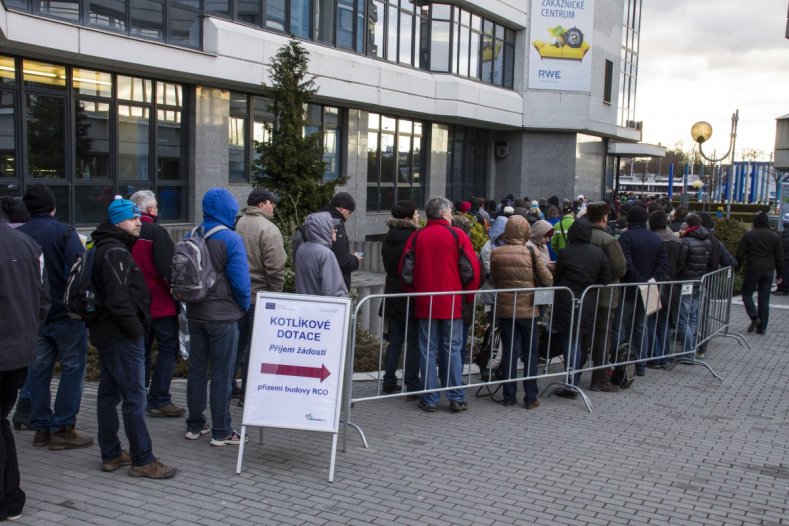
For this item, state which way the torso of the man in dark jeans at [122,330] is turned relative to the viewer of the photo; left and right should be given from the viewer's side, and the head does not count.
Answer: facing to the right of the viewer

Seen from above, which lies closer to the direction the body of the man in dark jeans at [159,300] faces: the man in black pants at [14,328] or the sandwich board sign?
the sandwich board sign

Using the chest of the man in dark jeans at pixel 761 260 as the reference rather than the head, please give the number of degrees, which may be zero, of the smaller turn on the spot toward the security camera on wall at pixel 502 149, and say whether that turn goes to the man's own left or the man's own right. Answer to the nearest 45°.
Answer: approximately 45° to the man's own left

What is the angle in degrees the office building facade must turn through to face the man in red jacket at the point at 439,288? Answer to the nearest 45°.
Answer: approximately 45° to its right

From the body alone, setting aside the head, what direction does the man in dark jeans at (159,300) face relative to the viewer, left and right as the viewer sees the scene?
facing to the right of the viewer

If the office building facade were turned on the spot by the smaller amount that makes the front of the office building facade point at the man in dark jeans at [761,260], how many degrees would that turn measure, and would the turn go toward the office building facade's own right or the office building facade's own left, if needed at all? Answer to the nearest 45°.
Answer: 0° — it already faces them

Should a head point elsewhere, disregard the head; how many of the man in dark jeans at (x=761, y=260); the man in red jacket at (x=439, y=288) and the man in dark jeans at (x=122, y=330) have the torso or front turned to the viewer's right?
1

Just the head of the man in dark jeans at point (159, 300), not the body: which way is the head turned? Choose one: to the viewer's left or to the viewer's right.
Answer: to the viewer's right

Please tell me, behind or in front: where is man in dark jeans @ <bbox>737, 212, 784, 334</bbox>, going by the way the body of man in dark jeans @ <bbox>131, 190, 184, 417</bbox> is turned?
in front

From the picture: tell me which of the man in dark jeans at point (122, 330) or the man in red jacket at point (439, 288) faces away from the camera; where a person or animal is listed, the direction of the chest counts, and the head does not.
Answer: the man in red jacket

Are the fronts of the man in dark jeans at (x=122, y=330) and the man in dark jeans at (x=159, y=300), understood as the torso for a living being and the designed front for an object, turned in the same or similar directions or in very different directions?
same or similar directions

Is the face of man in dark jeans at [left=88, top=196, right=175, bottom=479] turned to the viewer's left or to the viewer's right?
to the viewer's right

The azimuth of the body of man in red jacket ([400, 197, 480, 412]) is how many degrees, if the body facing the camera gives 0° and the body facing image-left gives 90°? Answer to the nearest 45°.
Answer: approximately 180°

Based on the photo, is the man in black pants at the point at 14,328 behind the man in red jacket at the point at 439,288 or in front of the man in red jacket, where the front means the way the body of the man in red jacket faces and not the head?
behind
